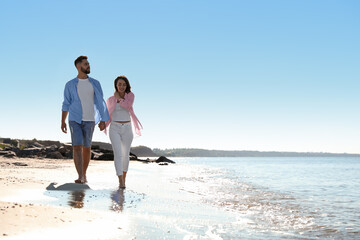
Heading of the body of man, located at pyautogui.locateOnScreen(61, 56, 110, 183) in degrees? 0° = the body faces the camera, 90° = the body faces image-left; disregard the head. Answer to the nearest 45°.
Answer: approximately 0°

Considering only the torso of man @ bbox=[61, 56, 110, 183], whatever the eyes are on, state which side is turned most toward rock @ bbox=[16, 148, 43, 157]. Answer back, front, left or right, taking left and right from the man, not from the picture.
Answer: back

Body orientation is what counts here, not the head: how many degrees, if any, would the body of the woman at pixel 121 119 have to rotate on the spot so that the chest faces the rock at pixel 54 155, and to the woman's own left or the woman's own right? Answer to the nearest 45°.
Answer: approximately 180°

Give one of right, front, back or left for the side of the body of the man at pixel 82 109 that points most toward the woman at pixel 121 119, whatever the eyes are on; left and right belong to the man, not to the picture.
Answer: left

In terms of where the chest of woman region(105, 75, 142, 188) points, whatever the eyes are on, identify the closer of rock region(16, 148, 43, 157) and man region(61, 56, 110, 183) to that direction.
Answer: the man

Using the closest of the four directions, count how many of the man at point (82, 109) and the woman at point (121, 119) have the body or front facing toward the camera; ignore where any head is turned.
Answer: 2

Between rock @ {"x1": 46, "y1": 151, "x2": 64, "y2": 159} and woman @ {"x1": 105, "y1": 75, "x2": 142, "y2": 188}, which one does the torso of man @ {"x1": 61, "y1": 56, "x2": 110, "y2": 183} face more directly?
the woman

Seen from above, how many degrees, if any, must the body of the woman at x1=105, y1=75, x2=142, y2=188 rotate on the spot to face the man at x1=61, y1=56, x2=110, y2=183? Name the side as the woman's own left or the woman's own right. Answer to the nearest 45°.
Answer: approximately 90° to the woman's own right

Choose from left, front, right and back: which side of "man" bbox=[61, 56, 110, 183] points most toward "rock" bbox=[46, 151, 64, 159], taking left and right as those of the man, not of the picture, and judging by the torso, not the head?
back

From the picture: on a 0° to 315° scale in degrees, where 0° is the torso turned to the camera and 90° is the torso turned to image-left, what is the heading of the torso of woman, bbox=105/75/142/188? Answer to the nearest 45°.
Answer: approximately 0°
